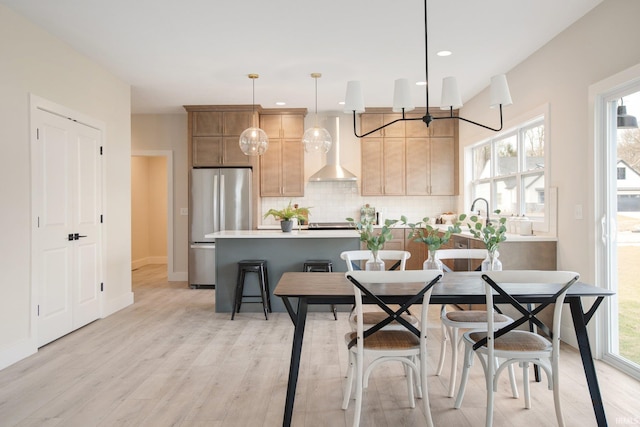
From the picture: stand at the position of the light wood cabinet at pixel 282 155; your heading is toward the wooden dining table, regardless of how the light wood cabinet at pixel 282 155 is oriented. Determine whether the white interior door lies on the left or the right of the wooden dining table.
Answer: right

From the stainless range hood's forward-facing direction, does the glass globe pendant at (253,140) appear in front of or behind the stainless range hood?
in front

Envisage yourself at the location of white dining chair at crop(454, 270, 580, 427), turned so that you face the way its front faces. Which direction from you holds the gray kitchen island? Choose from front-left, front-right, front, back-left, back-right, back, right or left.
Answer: front

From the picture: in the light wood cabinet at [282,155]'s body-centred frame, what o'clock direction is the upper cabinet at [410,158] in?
The upper cabinet is roughly at 9 o'clock from the light wood cabinet.

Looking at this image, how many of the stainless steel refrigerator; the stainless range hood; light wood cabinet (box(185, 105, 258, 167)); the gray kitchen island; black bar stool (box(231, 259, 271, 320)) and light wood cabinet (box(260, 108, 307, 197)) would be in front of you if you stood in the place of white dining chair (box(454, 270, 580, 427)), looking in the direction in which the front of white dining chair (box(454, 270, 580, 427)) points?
6

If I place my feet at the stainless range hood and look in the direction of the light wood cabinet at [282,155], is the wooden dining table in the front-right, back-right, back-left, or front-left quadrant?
back-left

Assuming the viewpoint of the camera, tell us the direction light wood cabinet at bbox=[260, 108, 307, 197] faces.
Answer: facing the viewer

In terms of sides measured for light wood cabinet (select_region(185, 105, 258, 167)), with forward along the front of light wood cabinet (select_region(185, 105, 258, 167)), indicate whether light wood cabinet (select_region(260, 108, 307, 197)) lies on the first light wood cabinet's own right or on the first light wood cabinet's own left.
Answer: on the first light wood cabinet's own left

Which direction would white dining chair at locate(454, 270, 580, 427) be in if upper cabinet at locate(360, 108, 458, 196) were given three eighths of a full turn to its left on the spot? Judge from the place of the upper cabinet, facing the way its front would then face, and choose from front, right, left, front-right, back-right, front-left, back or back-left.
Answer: back-right

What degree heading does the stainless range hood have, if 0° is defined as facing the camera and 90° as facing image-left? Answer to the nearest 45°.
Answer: approximately 0°

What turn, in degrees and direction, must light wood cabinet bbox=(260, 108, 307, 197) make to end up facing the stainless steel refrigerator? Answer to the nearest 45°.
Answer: approximately 90° to its right

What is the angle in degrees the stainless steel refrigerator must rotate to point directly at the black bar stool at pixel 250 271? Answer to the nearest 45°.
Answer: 0° — it already faces it

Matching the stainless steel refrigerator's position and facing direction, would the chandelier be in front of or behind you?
in front

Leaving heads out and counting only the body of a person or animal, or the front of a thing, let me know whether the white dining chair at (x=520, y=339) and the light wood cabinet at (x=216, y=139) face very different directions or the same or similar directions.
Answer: very different directions

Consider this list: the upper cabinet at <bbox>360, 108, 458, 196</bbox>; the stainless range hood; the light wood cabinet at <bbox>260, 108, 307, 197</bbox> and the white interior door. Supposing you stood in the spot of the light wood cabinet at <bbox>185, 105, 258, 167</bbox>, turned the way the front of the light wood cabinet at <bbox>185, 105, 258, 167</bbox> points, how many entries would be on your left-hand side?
3

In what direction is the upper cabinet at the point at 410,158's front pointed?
toward the camera

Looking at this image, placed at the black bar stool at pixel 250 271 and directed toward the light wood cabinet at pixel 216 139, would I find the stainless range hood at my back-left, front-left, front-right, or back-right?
front-right

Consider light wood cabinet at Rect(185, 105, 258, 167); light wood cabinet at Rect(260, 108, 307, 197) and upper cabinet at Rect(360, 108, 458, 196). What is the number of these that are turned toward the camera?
3

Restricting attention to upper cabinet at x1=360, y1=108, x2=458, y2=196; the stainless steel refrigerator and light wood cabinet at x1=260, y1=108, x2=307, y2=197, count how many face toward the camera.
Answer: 3

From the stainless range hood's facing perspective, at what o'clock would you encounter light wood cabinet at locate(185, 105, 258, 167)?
The light wood cabinet is roughly at 3 o'clock from the stainless range hood.

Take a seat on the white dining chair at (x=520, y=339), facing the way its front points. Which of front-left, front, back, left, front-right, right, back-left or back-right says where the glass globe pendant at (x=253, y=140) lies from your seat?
front
